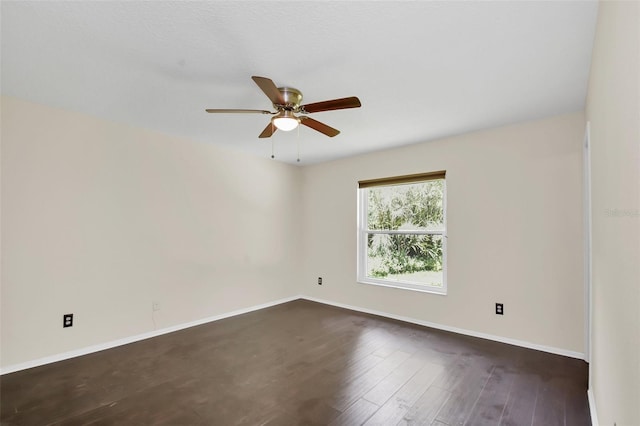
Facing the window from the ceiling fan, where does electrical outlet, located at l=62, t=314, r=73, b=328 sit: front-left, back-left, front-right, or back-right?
back-left

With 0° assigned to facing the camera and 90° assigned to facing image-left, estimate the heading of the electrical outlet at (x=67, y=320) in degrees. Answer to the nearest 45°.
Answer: approximately 0°

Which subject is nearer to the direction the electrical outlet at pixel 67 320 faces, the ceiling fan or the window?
the ceiling fan

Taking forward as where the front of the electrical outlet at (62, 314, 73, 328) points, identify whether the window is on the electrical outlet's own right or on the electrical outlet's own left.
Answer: on the electrical outlet's own left

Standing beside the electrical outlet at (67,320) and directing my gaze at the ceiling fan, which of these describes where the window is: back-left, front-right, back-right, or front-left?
front-left

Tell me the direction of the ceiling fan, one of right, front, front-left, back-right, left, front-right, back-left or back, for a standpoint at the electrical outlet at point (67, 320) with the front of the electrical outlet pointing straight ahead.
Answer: front-left

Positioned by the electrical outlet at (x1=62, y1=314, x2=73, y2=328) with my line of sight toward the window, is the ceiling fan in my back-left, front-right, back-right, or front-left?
front-right

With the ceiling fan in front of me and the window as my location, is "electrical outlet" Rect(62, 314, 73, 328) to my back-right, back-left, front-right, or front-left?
front-right
